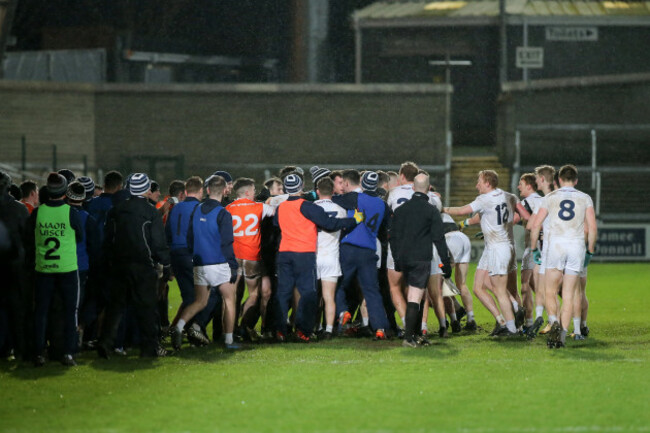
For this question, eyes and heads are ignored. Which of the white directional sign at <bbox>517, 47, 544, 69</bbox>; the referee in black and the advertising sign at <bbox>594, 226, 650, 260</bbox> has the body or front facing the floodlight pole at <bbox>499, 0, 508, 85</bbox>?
the referee in black

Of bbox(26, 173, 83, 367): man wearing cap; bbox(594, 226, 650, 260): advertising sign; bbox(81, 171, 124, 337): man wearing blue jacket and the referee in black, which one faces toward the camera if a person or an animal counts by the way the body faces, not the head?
the advertising sign

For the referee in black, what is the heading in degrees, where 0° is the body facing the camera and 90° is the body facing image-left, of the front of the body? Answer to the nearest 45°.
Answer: approximately 180°

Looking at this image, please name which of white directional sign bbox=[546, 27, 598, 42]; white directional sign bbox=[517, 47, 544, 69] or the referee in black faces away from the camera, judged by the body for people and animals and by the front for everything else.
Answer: the referee in black

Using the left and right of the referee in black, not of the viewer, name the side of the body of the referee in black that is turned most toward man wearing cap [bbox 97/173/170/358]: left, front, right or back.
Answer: left

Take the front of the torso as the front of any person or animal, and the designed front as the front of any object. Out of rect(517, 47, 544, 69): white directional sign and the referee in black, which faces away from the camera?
the referee in black

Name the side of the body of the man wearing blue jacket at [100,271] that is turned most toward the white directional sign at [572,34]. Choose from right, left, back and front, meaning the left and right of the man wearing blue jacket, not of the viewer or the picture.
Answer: front

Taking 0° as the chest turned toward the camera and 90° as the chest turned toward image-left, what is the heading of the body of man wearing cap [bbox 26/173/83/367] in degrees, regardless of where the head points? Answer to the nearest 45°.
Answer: approximately 180°

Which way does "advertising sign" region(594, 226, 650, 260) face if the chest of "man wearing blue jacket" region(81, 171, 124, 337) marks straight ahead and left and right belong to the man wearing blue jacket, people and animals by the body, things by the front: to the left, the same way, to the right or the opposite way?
the opposite way

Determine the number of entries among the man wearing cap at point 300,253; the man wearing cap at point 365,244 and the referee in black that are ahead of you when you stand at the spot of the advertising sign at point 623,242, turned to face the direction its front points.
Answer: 3

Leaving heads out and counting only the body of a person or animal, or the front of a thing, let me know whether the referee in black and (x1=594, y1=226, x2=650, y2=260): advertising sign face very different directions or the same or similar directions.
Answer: very different directions
